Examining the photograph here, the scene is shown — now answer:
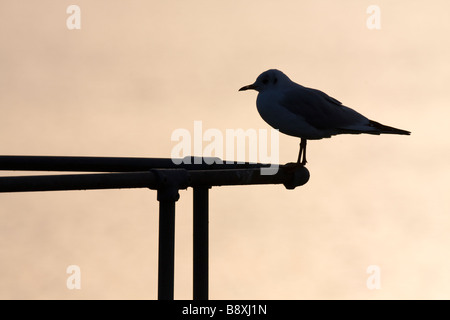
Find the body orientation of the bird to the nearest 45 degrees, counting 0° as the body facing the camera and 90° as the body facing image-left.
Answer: approximately 90°
